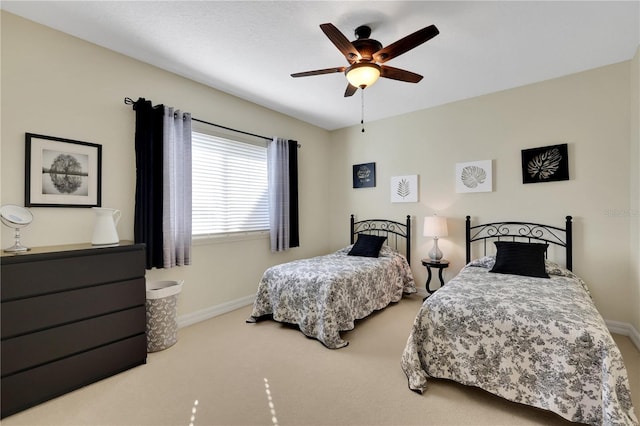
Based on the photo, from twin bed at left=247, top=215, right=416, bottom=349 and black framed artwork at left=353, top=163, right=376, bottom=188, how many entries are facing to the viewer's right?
0

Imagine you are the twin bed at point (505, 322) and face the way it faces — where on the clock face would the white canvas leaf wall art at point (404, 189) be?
The white canvas leaf wall art is roughly at 5 o'clock from the twin bed.

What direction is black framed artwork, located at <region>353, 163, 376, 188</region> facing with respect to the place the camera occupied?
facing the viewer and to the left of the viewer

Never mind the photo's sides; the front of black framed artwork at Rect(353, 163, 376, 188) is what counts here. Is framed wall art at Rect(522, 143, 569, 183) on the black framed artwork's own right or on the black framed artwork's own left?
on the black framed artwork's own left

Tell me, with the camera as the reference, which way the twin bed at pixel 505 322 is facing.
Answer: facing the viewer

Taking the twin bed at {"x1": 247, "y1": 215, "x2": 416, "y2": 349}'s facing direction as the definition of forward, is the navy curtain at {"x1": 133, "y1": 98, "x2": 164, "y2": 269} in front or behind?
in front

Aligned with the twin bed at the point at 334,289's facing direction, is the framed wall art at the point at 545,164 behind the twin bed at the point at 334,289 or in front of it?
behind

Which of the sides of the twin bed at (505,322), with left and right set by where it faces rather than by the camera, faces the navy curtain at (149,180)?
right

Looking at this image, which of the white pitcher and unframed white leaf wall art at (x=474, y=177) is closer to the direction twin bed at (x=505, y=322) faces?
the white pitcher

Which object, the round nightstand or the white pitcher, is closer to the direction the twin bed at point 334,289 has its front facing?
the white pitcher

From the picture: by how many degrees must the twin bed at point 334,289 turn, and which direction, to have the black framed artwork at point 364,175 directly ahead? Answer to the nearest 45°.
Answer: approximately 135° to its right
